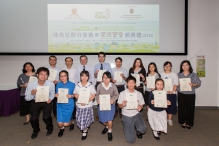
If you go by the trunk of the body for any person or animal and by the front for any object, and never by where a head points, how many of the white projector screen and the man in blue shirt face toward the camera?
2

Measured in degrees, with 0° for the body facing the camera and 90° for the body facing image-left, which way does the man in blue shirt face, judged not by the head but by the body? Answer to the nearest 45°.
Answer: approximately 0°

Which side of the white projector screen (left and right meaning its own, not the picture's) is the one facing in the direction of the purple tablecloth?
right

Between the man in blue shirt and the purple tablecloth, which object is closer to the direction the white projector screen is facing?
the man in blue shirt

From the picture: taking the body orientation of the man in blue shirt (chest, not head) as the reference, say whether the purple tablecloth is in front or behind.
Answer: behind

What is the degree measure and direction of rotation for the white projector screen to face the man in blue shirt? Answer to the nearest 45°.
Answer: approximately 45° to its right

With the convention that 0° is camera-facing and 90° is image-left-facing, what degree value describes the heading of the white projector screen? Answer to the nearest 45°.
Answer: approximately 0°

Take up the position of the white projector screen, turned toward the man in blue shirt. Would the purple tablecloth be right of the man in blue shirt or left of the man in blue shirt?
right
